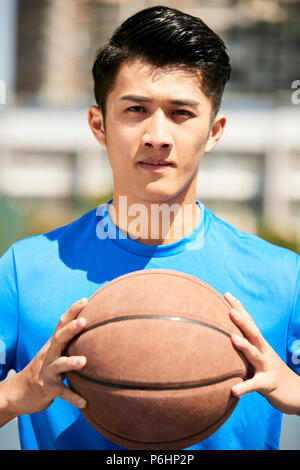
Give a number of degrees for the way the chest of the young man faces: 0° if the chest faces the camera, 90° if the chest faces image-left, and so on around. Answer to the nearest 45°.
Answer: approximately 0°
